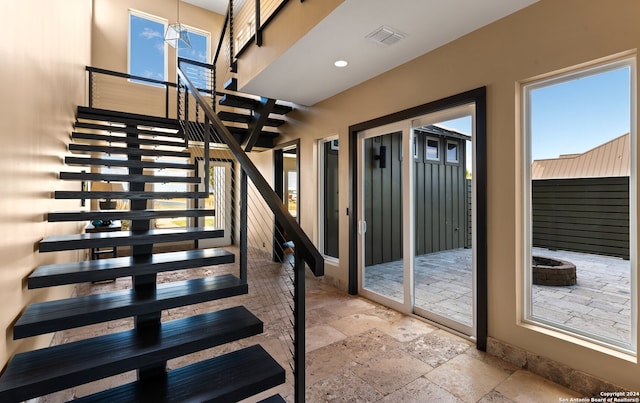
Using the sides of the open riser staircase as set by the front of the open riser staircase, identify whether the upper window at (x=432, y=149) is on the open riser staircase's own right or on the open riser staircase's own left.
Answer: on the open riser staircase's own left

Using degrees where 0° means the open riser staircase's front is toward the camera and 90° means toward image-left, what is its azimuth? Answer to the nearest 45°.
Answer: approximately 0°

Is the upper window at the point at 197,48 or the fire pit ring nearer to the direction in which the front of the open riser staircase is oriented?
the fire pit ring

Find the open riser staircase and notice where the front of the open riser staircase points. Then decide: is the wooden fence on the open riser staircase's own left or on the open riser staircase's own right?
on the open riser staircase's own left

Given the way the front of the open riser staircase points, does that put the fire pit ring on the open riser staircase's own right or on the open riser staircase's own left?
on the open riser staircase's own left

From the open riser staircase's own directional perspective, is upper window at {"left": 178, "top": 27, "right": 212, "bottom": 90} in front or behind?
behind

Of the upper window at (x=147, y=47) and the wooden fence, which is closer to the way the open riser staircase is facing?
the wooden fence

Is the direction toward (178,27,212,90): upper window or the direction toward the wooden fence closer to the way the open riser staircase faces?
the wooden fence

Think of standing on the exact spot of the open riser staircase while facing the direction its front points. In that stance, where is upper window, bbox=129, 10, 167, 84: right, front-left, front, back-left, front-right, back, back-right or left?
back
